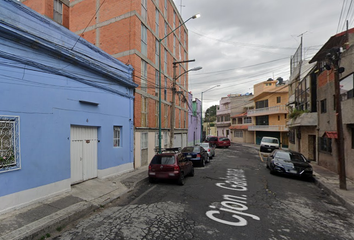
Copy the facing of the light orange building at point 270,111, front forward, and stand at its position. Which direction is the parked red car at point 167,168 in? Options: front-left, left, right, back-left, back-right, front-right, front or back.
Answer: front-left

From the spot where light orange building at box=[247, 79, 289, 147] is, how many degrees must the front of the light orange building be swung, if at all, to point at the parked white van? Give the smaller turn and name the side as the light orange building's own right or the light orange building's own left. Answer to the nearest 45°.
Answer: approximately 45° to the light orange building's own left

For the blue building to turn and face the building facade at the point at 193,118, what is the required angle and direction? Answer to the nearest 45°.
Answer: approximately 90° to its left

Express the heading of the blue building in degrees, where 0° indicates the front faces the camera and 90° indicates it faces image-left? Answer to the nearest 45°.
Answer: approximately 315°

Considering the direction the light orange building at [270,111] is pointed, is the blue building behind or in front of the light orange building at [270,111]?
in front

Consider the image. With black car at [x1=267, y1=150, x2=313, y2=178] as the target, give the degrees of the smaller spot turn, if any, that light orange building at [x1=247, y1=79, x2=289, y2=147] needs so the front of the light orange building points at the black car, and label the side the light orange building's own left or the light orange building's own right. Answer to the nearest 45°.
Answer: approximately 45° to the light orange building's own left

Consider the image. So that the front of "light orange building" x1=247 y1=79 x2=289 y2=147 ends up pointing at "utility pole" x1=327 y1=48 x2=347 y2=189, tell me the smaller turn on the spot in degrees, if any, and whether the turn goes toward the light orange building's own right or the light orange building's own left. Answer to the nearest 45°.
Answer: approximately 45° to the light orange building's own left

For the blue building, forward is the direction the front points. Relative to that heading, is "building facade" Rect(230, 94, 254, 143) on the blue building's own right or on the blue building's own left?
on the blue building's own left

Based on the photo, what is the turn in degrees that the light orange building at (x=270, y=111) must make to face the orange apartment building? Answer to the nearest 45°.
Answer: approximately 45° to its right

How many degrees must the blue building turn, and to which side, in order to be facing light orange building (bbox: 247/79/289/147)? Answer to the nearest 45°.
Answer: approximately 90° to its left

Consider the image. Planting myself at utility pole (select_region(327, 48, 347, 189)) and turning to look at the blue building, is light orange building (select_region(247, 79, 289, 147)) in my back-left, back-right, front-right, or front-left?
back-right

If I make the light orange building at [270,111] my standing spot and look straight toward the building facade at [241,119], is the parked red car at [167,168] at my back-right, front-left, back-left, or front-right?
back-left
